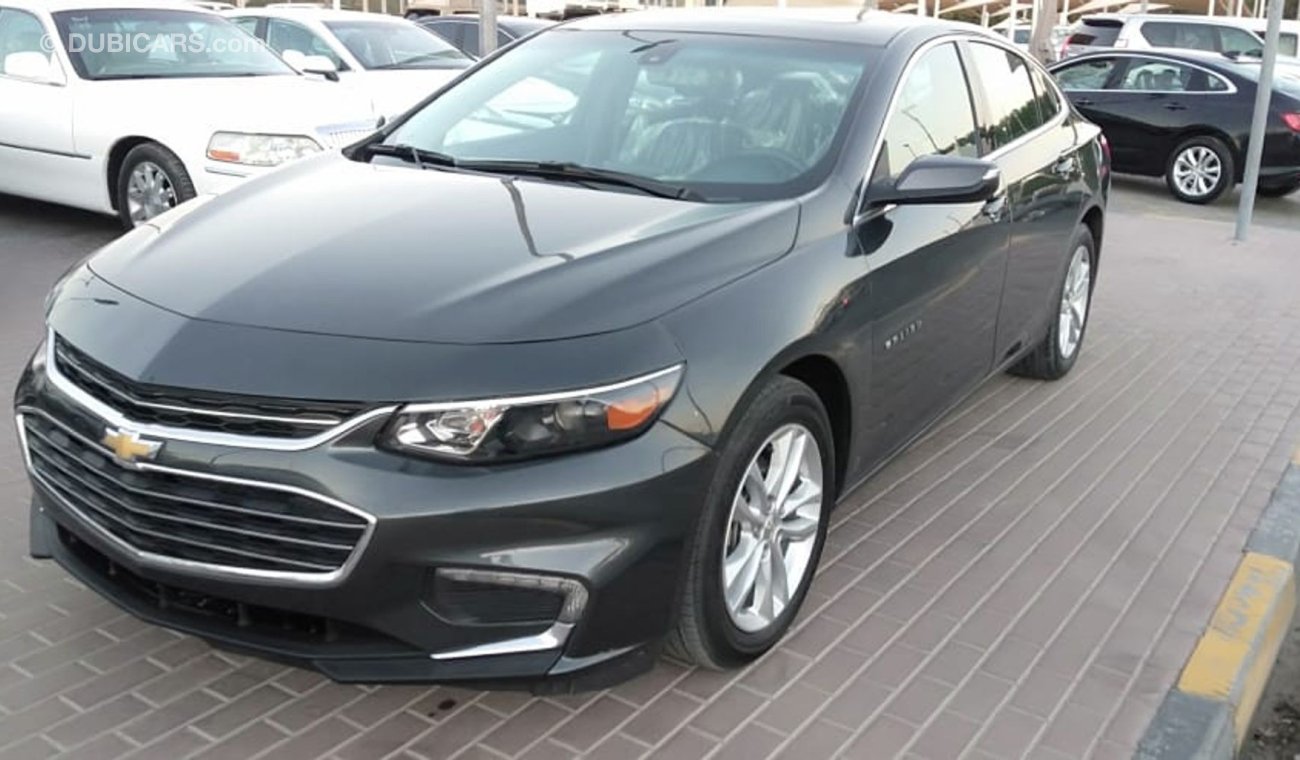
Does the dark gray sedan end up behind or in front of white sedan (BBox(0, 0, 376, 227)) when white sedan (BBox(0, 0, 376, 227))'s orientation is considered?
in front

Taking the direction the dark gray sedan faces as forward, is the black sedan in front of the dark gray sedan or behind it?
behind

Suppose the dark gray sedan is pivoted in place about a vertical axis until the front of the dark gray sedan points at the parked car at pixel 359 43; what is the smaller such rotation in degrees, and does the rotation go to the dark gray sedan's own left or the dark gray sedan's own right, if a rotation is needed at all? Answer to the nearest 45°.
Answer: approximately 135° to the dark gray sedan's own right

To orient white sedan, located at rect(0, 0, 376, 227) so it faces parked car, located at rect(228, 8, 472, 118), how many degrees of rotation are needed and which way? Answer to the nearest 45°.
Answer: approximately 90° to its left

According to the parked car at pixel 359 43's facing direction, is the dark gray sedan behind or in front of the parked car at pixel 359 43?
in front

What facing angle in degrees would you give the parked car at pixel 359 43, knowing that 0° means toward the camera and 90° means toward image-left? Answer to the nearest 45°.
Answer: approximately 315°

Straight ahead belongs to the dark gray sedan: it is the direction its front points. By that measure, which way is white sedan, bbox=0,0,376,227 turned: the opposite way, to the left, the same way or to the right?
to the left

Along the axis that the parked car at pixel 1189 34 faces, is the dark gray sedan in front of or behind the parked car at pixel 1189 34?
behind

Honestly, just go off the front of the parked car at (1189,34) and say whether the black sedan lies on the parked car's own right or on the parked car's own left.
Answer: on the parked car's own right

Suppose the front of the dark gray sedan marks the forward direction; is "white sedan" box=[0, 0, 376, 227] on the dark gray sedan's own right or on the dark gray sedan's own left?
on the dark gray sedan's own right

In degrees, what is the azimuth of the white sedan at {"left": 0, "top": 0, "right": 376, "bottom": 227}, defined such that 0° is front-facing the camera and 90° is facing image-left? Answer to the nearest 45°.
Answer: approximately 315°

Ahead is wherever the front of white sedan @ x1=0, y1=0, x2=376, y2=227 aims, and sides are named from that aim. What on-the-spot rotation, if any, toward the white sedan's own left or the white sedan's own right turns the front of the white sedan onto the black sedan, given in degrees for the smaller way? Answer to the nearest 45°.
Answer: approximately 45° to the white sedan's own left
